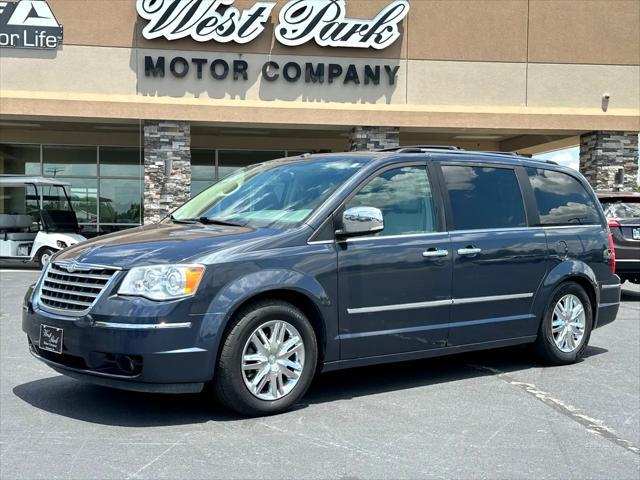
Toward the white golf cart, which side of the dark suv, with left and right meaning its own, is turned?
left

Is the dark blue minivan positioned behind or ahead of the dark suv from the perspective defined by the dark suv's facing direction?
behind

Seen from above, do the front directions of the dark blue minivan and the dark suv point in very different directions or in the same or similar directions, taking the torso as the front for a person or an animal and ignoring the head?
very different directions

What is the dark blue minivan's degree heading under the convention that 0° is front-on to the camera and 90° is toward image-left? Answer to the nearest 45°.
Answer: approximately 45°

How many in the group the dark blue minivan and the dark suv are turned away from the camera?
1

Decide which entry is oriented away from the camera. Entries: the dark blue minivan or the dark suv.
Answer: the dark suv

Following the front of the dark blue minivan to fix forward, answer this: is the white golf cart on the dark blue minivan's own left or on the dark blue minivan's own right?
on the dark blue minivan's own right

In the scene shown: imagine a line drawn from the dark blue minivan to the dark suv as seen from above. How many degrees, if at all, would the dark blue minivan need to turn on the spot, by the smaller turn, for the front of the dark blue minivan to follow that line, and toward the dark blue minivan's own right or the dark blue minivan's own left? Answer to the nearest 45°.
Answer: approximately 180°

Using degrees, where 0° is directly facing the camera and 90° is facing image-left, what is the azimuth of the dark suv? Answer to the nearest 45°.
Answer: approximately 180°

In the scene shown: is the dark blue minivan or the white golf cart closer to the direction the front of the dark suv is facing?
the white golf cart
